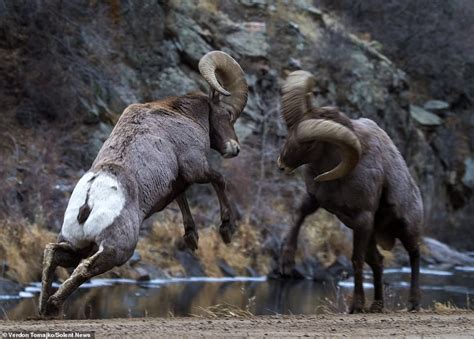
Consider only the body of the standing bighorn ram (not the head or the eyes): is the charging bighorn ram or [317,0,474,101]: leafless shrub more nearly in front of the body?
the charging bighorn ram

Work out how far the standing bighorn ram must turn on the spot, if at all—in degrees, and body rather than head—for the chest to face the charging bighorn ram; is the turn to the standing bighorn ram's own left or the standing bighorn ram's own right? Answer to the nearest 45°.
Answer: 0° — it already faces it

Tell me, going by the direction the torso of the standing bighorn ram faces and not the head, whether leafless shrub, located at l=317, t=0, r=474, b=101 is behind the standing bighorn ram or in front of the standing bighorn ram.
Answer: behind

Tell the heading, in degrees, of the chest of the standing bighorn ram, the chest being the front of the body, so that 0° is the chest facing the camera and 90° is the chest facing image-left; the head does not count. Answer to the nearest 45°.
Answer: approximately 45°
